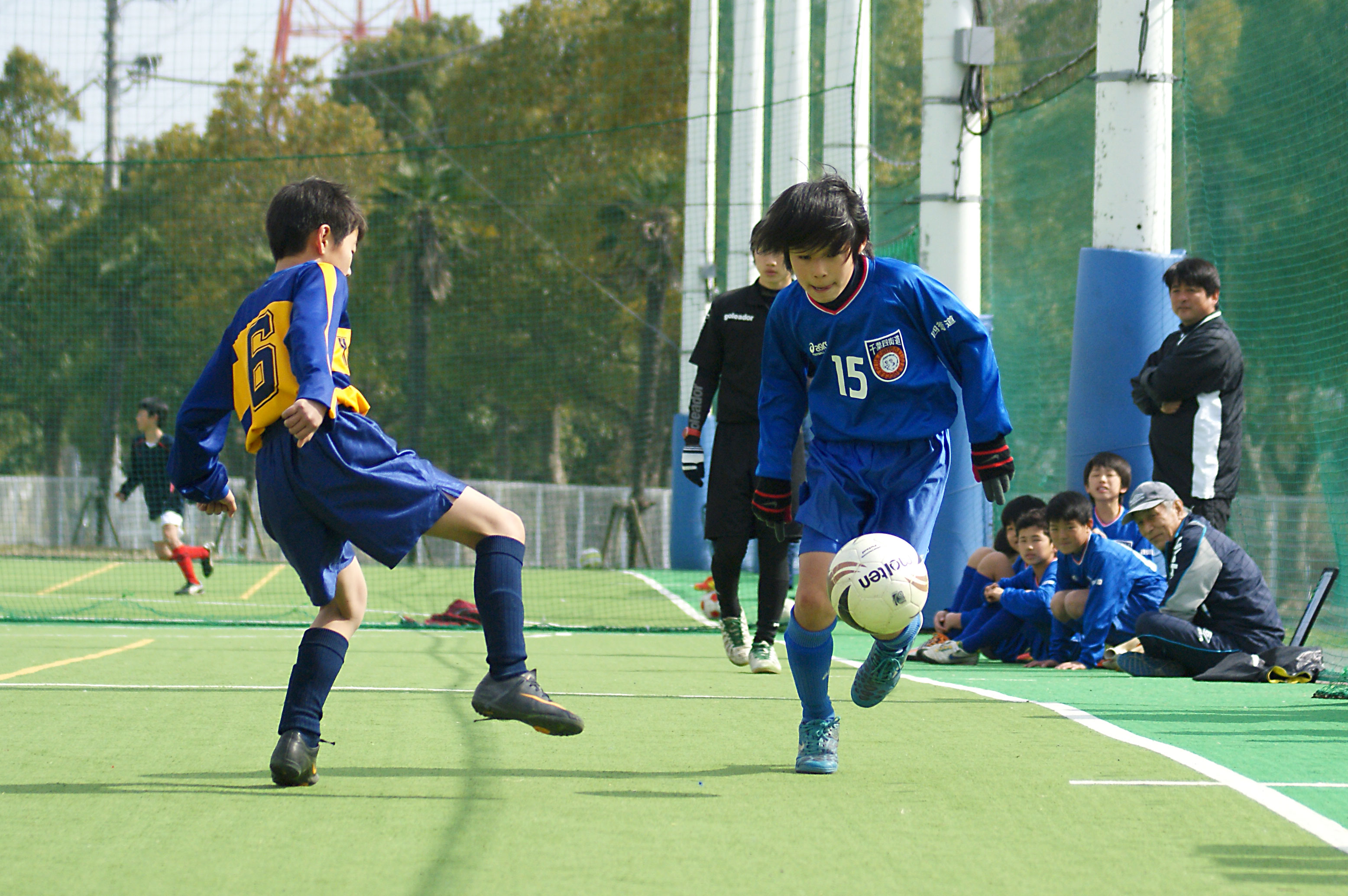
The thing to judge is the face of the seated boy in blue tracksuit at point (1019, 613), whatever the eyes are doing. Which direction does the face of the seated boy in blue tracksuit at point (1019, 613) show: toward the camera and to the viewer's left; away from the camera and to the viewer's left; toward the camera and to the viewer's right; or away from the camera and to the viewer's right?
toward the camera and to the viewer's left

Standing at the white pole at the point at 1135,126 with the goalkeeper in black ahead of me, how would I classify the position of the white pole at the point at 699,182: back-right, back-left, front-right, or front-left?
back-right

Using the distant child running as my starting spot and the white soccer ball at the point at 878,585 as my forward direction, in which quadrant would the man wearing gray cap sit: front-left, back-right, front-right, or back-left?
front-left

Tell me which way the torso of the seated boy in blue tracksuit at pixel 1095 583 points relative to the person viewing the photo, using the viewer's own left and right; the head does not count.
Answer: facing the viewer and to the left of the viewer

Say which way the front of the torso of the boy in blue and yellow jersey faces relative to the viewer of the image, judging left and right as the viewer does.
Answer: facing away from the viewer and to the right of the viewer

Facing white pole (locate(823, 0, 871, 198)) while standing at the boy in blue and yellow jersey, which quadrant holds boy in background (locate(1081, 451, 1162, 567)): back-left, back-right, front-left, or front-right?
front-right

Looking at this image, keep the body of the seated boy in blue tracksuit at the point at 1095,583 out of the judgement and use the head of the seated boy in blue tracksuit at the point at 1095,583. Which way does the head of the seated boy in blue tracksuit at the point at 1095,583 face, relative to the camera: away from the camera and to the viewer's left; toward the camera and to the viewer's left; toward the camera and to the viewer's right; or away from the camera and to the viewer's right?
toward the camera and to the viewer's left

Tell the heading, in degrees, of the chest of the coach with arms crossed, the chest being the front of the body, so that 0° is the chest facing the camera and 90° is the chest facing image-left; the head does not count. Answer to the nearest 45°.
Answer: approximately 45°

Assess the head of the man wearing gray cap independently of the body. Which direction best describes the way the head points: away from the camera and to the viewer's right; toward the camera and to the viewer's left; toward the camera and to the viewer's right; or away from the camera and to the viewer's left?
toward the camera and to the viewer's left

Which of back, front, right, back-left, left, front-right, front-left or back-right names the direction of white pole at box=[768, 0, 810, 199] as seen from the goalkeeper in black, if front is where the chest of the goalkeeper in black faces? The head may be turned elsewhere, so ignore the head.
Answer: back

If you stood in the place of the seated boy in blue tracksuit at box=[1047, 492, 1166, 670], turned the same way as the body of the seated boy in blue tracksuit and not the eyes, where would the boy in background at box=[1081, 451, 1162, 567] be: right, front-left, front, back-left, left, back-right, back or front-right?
back-right

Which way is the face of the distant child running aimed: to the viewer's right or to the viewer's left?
to the viewer's left

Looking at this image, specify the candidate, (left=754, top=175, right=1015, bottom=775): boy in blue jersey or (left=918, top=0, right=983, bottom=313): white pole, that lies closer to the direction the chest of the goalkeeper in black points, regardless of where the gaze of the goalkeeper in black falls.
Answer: the boy in blue jersey

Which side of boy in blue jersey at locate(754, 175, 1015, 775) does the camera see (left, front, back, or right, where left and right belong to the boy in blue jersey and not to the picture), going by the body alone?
front
